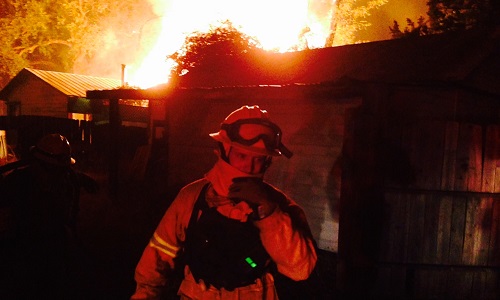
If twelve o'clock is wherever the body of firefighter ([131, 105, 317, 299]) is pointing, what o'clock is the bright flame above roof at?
The bright flame above roof is roughly at 6 o'clock from the firefighter.

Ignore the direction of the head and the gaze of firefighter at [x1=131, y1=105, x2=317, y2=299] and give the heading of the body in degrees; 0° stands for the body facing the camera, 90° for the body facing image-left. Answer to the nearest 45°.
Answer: approximately 0°

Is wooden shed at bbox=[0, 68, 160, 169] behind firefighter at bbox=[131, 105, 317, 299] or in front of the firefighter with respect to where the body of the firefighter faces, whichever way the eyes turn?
behind

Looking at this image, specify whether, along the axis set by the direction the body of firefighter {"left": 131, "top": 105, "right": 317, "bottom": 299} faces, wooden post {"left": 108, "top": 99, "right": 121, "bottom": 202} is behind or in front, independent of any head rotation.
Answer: behind

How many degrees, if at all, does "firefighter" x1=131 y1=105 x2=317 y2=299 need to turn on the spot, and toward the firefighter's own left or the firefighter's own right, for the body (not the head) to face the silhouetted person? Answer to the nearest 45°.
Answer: approximately 135° to the firefighter's own right

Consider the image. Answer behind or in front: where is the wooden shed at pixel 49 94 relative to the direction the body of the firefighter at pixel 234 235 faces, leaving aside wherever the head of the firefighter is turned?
behind
